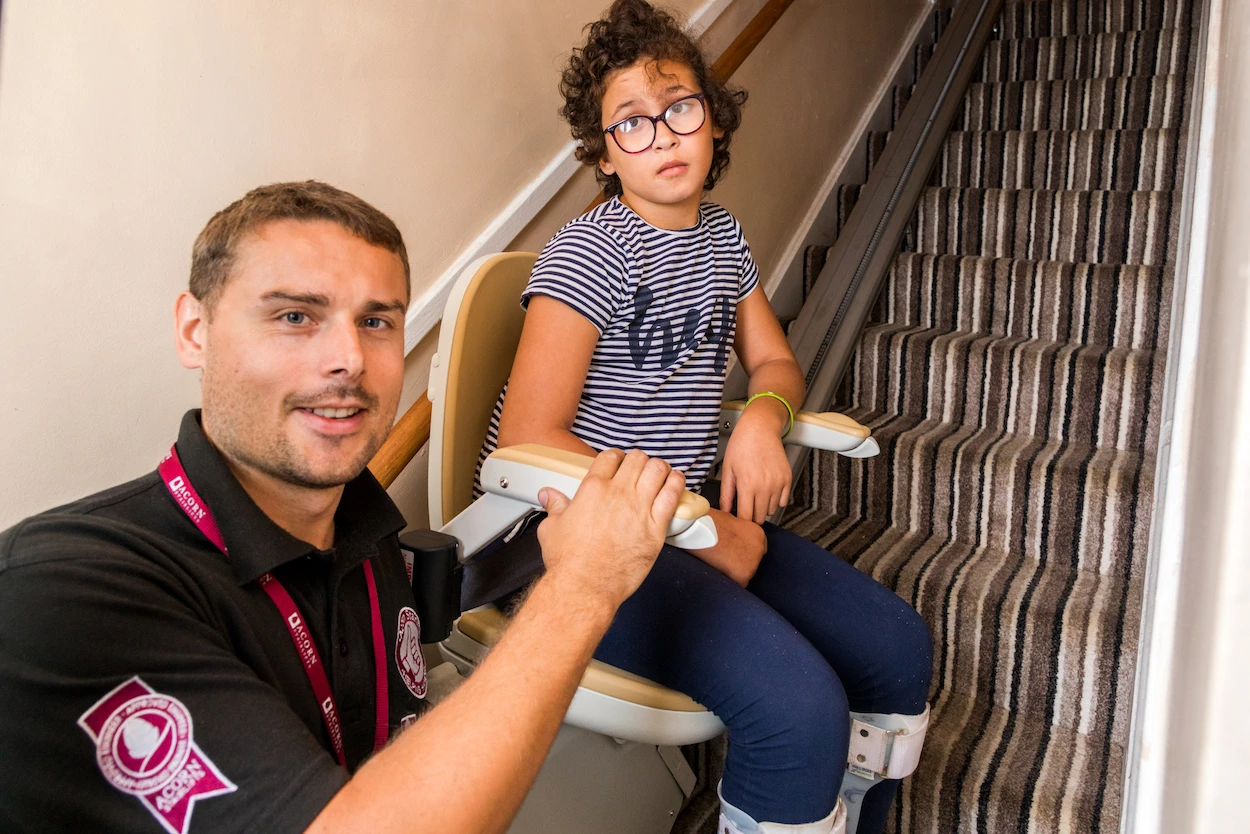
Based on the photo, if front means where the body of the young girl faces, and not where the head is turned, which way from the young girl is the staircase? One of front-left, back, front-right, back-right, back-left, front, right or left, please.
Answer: left

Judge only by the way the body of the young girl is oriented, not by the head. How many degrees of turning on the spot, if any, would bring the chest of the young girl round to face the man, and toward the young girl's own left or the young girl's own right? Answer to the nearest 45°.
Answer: approximately 90° to the young girl's own right

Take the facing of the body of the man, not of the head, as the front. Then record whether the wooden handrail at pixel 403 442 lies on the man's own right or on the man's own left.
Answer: on the man's own left

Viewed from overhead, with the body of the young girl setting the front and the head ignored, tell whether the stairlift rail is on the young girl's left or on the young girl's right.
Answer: on the young girl's left
